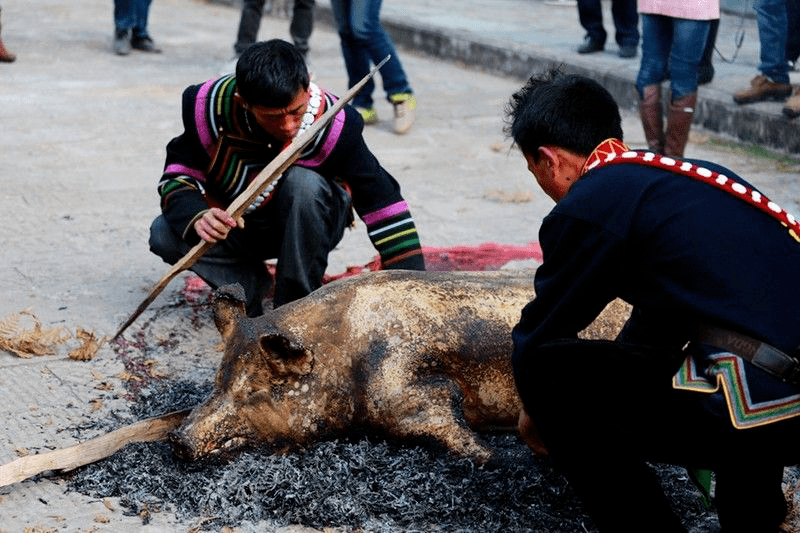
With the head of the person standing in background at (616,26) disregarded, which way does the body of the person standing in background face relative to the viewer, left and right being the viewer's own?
facing the viewer and to the left of the viewer

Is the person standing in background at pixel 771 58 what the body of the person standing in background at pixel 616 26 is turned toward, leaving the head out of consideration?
no

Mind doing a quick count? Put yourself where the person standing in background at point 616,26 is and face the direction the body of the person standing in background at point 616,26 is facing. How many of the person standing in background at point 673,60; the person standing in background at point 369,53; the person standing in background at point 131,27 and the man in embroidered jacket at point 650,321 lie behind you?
0

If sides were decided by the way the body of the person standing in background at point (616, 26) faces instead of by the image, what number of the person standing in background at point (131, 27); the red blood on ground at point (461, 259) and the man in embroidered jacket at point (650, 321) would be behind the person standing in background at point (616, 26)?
0

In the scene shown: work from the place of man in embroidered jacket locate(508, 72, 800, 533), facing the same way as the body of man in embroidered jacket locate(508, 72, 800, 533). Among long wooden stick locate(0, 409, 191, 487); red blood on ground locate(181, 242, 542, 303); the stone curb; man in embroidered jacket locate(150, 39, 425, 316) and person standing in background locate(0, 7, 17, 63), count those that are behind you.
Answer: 0

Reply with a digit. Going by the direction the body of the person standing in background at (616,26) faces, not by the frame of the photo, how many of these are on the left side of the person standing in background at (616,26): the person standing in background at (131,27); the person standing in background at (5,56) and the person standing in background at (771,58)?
1

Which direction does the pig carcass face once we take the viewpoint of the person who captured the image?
facing to the left of the viewer

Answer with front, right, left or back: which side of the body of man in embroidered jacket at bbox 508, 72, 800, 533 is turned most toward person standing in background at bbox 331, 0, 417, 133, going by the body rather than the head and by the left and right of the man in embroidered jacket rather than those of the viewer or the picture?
front

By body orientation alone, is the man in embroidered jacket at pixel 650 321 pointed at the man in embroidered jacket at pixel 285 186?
yes

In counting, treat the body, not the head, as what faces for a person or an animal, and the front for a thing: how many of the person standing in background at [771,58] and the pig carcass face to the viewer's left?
2

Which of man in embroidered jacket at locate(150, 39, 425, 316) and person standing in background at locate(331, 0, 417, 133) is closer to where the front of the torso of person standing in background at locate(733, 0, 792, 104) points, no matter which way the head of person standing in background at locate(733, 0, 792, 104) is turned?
the person standing in background

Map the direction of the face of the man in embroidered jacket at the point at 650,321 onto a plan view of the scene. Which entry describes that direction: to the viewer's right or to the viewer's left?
to the viewer's left

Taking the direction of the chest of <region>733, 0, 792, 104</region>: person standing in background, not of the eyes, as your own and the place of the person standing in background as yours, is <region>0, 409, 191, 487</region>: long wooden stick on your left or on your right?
on your left

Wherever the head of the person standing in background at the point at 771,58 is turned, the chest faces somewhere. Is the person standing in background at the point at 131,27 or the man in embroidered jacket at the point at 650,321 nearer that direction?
the person standing in background

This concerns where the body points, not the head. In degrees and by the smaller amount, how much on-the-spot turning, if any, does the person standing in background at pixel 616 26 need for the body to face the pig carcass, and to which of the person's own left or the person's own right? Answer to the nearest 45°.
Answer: approximately 45° to the person's own left

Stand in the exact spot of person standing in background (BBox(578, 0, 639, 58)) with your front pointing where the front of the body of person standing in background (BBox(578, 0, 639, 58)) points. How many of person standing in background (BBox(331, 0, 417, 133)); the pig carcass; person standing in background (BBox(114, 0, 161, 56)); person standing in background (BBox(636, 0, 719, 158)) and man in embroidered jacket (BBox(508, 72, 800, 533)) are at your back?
0

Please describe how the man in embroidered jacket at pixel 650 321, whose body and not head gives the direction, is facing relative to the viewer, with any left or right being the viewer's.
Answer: facing away from the viewer and to the left of the viewer

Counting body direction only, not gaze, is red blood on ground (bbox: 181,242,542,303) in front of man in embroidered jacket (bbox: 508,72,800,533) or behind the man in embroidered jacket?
in front

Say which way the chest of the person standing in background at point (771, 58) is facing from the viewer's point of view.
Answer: to the viewer's left
